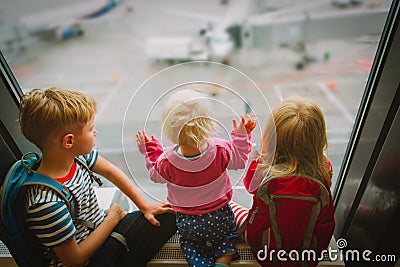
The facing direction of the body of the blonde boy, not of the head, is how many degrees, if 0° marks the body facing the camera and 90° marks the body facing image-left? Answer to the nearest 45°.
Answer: approximately 270°

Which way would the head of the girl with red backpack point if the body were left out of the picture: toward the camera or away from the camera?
away from the camera
